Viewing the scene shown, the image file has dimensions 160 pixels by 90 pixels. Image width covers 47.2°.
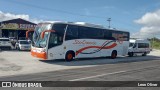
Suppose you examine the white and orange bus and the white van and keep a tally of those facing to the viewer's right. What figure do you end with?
0

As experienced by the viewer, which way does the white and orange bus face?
facing the viewer and to the left of the viewer

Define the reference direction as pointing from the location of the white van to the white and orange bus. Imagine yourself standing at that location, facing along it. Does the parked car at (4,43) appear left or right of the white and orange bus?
right

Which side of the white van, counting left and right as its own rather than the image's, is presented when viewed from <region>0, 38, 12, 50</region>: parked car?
front

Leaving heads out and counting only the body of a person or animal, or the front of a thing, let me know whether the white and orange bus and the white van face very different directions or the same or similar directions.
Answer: same or similar directions

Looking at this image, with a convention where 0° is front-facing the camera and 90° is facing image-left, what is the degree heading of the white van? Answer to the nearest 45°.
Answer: approximately 45°

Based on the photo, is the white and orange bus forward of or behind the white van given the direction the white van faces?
forward

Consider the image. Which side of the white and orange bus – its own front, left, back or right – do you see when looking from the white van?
back

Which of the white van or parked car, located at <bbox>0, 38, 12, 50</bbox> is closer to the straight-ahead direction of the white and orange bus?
the parked car
